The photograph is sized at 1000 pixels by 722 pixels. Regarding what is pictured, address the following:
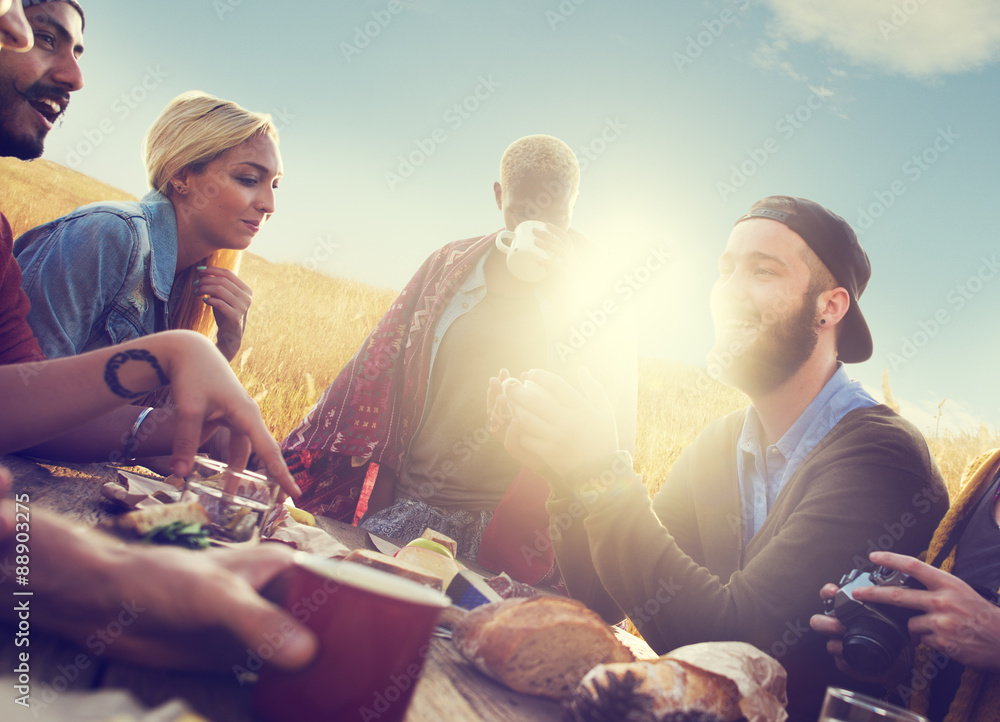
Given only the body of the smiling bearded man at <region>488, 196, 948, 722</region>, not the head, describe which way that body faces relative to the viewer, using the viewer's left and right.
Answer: facing the viewer and to the left of the viewer

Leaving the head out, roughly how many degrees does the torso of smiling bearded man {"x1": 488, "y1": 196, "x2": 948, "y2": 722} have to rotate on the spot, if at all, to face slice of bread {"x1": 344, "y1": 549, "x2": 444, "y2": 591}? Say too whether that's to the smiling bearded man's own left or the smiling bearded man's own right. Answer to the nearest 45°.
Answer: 0° — they already face it

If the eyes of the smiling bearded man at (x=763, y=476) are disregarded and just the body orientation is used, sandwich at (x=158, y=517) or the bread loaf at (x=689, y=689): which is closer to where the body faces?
the sandwich

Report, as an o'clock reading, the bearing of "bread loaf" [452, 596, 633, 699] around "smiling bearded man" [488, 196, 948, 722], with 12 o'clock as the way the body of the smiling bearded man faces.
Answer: The bread loaf is roughly at 11 o'clock from the smiling bearded man.

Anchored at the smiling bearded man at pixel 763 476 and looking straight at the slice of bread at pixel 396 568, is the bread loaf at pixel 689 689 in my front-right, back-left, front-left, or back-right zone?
front-left

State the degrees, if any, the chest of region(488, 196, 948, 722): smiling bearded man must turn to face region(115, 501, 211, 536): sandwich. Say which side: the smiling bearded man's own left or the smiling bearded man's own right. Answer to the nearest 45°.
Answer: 0° — they already face it

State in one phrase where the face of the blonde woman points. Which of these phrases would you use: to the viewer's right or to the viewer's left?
to the viewer's right

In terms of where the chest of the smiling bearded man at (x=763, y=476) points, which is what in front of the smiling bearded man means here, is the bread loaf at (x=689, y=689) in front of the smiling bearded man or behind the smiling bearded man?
in front
